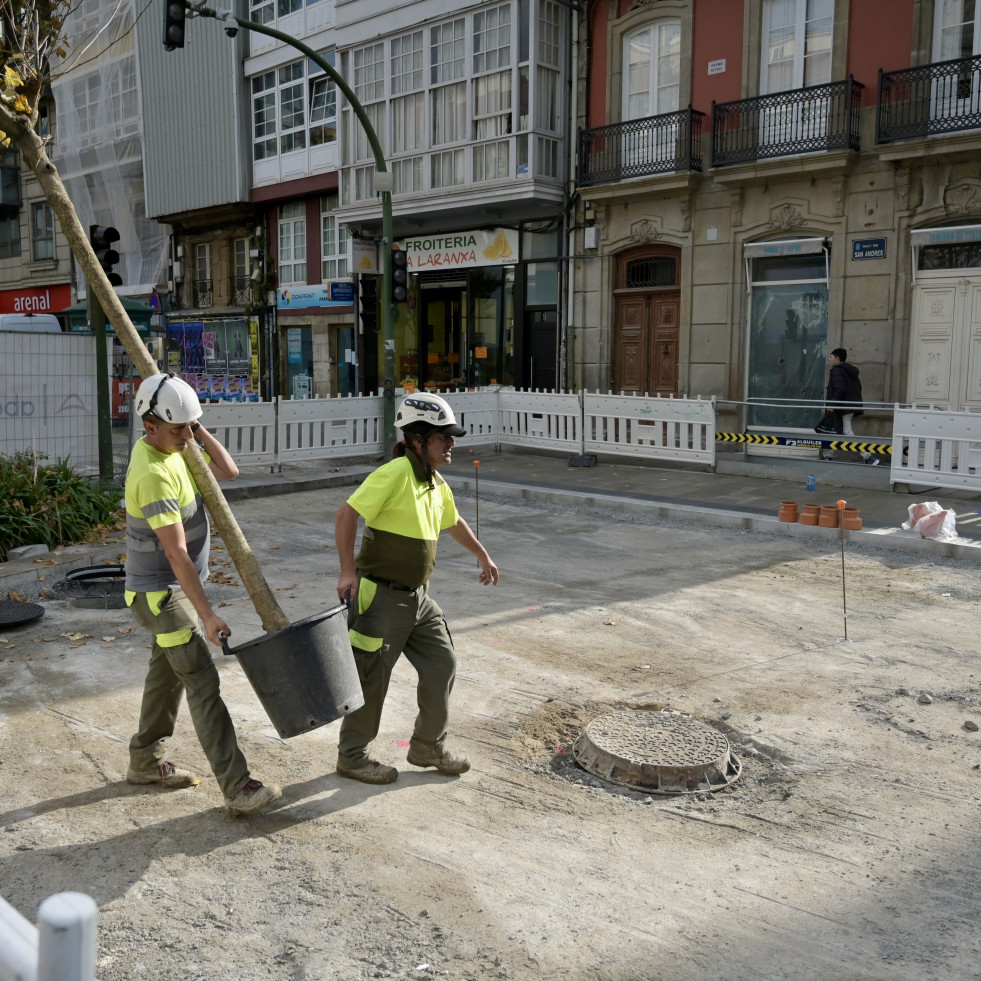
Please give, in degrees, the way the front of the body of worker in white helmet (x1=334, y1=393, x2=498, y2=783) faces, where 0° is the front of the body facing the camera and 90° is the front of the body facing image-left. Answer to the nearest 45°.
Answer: approximately 315°

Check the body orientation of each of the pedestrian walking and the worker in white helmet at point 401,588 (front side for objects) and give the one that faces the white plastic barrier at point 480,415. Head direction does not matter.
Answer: the pedestrian walking

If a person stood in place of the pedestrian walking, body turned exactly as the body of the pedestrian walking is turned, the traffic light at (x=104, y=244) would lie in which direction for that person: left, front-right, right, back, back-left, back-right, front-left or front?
front-left

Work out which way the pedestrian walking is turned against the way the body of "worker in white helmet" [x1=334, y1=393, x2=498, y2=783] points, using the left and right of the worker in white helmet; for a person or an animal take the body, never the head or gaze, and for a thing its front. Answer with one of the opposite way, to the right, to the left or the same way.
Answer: the opposite way

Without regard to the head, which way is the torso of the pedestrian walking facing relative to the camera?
to the viewer's left

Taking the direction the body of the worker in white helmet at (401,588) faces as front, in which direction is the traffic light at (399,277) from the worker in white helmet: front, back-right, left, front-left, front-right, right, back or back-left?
back-left

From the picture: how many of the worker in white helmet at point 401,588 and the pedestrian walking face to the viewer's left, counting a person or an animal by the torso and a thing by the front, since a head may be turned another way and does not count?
1

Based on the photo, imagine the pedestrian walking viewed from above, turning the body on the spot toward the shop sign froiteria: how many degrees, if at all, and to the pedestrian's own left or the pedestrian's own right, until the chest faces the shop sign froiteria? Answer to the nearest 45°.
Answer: approximately 45° to the pedestrian's own right

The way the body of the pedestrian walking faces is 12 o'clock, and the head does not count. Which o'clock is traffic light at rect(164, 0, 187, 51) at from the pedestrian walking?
The traffic light is roughly at 11 o'clock from the pedestrian walking.

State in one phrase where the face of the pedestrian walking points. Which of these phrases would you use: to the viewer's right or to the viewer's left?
to the viewer's left

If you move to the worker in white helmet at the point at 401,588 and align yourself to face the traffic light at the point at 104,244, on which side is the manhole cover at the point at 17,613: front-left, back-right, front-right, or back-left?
front-left
